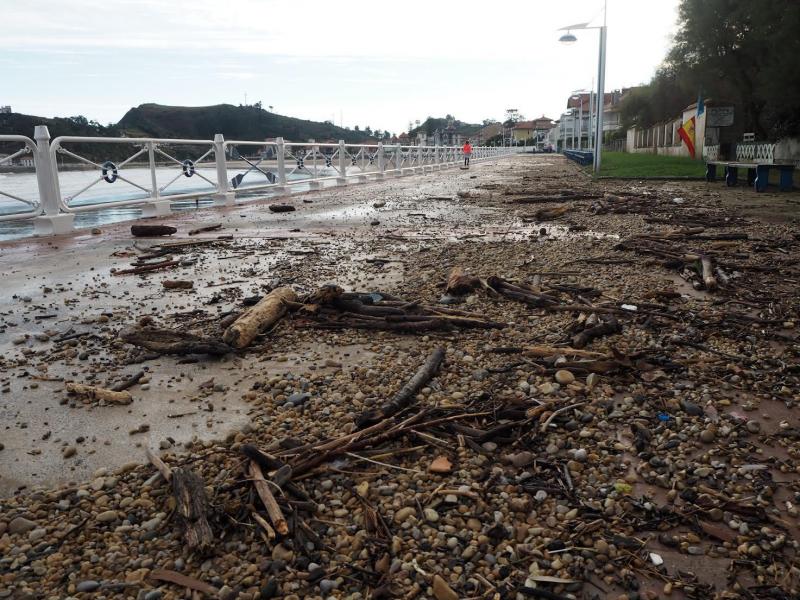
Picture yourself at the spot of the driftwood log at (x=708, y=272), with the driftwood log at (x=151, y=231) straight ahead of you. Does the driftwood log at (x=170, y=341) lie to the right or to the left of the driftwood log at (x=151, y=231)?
left

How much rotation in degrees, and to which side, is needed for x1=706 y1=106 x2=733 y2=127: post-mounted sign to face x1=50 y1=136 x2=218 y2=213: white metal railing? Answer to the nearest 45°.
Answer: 0° — it already faces it

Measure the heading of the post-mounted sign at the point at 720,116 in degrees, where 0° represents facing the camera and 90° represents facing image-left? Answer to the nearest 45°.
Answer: approximately 0°

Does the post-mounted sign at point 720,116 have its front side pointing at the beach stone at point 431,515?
yes

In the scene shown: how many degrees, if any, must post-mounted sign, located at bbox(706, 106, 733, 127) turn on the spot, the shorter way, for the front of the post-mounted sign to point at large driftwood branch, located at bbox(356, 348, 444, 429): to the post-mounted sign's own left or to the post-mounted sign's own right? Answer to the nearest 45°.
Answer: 0° — it already faces it

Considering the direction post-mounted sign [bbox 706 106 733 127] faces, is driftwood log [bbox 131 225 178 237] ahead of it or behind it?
ahead

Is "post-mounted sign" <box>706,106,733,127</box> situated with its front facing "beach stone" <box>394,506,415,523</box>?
yes

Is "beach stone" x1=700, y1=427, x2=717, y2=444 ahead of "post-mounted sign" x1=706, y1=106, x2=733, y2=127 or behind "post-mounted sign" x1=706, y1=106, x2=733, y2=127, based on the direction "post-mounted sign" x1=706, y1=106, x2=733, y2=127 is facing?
ahead

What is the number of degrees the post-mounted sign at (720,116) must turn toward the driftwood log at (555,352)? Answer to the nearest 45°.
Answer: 0° — it already faces it

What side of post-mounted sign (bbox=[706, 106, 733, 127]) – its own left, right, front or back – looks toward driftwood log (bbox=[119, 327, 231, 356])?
front

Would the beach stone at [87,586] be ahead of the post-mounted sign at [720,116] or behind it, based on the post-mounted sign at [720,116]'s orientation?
ahead
